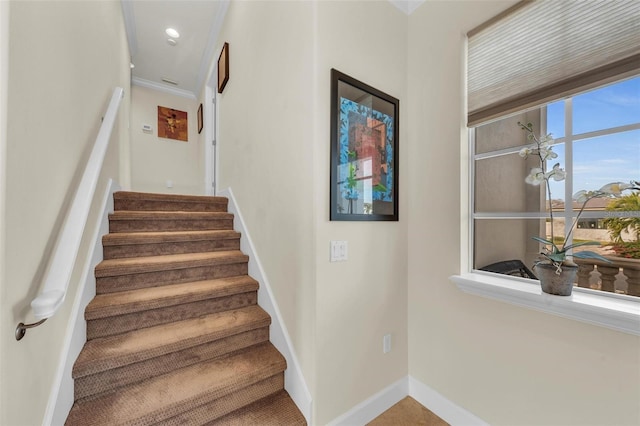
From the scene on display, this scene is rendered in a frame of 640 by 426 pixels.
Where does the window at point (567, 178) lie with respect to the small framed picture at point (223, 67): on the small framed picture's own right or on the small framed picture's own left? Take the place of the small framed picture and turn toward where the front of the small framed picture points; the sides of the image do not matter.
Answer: on the small framed picture's own left

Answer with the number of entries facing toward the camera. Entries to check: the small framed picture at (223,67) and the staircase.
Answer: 1

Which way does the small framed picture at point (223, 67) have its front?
to the viewer's left

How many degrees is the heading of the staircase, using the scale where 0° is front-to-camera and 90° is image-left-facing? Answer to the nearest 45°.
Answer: approximately 0°

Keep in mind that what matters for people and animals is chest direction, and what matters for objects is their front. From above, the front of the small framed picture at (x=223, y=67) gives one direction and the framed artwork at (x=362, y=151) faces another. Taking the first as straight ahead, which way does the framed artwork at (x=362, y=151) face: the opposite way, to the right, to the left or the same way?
to the left

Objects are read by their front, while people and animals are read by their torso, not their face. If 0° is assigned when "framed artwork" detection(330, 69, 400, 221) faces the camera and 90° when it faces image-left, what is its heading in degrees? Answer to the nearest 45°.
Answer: approximately 315°

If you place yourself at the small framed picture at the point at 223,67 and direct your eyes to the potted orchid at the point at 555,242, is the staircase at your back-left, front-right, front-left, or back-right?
front-right

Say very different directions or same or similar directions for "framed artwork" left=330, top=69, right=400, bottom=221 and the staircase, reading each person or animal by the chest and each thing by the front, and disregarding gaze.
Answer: same or similar directions

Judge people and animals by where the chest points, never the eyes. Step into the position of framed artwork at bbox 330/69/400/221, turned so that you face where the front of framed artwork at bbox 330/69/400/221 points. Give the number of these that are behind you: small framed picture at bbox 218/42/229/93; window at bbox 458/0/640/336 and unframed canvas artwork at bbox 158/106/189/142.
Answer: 2

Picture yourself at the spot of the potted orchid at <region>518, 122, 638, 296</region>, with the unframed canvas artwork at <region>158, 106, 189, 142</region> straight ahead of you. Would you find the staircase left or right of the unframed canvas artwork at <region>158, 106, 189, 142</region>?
left

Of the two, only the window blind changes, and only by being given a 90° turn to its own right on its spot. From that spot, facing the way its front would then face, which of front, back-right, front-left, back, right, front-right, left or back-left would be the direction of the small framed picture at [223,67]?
front-left

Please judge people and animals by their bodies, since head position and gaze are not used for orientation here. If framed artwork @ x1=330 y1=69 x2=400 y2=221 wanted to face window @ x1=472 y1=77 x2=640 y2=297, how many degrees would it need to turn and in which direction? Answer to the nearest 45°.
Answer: approximately 45° to its left

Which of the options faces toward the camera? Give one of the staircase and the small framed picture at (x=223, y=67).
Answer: the staircase
